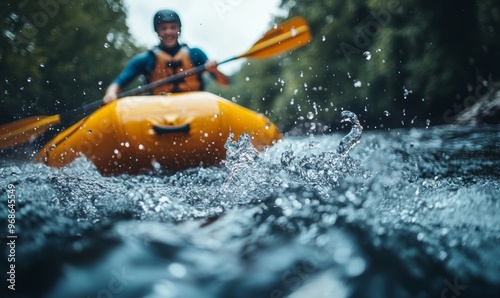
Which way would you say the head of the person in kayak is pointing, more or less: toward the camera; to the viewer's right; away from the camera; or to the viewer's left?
toward the camera

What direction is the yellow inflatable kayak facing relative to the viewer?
toward the camera

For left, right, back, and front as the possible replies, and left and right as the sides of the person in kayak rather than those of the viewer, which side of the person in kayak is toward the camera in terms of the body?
front
